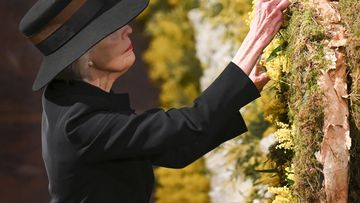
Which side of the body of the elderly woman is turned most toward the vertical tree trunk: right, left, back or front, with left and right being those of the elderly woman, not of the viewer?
front

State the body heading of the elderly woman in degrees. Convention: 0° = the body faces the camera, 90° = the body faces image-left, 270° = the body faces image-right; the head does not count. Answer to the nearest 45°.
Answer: approximately 270°

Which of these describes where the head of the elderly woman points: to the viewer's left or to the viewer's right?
to the viewer's right
